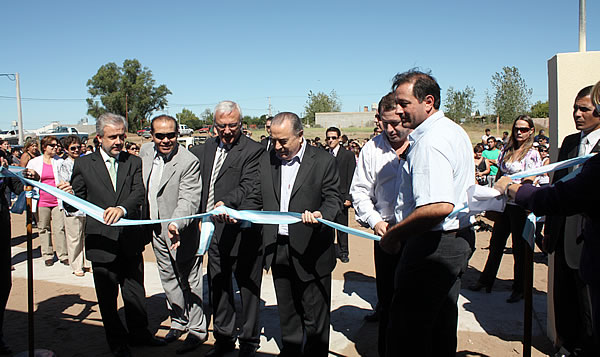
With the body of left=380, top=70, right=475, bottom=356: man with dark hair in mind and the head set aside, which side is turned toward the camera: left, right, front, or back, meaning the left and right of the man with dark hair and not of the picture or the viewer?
left

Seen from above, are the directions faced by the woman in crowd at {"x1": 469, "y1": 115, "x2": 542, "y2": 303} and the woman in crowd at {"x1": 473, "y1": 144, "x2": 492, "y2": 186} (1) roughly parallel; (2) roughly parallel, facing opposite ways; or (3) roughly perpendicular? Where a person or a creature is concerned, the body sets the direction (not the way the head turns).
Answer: roughly parallel

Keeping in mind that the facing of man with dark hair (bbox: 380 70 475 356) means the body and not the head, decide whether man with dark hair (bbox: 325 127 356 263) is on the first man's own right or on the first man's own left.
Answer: on the first man's own right

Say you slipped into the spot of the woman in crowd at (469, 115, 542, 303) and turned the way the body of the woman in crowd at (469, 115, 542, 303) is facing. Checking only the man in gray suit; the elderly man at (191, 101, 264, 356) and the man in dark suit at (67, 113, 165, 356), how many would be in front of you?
3

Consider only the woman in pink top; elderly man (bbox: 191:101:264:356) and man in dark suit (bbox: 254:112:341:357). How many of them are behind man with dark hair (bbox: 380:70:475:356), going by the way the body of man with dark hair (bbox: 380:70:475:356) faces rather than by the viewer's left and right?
0

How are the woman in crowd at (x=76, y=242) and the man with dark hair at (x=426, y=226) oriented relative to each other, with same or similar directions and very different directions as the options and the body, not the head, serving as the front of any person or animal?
very different directions

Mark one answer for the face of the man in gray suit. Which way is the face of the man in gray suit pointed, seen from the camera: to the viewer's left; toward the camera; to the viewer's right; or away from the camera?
toward the camera

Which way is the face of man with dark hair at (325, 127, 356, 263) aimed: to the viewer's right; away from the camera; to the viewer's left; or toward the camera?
toward the camera

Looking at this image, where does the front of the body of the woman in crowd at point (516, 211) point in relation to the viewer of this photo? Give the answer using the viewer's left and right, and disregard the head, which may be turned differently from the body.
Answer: facing the viewer and to the left of the viewer

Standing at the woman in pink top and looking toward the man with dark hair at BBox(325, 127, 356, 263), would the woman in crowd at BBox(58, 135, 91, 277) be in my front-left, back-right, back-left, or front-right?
front-right

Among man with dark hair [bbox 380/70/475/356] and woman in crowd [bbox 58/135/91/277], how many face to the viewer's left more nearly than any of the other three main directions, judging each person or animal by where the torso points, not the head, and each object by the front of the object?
1

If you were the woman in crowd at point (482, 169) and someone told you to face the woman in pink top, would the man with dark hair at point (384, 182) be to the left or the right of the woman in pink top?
left

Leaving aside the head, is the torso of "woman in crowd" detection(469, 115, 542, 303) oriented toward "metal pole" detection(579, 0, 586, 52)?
no

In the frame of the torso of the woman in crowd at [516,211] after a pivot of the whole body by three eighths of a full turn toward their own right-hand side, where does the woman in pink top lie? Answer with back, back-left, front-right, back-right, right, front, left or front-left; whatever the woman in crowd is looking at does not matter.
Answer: left

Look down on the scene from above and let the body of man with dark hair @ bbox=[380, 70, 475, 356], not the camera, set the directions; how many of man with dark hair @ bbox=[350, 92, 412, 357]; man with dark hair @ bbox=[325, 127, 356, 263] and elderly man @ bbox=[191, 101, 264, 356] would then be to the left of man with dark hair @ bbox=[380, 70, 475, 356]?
0

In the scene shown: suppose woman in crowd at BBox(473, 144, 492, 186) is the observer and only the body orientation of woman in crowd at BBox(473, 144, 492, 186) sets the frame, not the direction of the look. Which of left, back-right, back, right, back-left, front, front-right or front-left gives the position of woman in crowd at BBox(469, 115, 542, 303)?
front-left

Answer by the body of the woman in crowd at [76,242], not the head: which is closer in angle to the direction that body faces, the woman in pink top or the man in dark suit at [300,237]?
the man in dark suit
